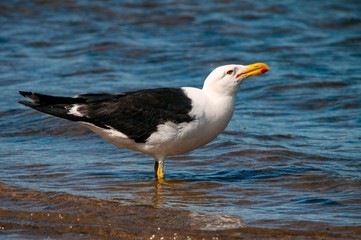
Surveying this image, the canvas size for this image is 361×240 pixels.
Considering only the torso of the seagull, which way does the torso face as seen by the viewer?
to the viewer's right
